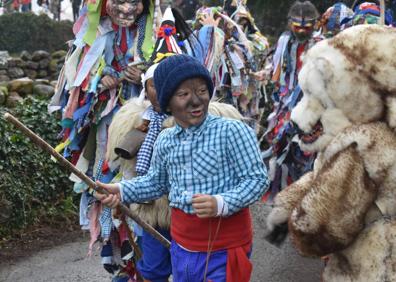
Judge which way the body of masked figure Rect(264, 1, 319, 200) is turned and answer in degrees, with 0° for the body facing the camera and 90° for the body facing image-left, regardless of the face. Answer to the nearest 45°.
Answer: approximately 0°
